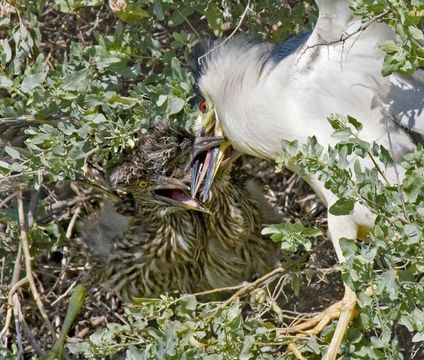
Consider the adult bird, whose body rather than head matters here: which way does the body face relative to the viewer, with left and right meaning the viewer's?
facing to the left of the viewer

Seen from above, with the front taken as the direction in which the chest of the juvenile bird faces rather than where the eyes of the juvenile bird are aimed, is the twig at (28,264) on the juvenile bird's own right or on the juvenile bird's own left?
on the juvenile bird's own right

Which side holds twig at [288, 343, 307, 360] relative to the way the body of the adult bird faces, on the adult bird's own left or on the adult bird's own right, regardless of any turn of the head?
on the adult bird's own left

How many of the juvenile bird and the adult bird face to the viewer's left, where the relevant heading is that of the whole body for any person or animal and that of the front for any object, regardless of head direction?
1
